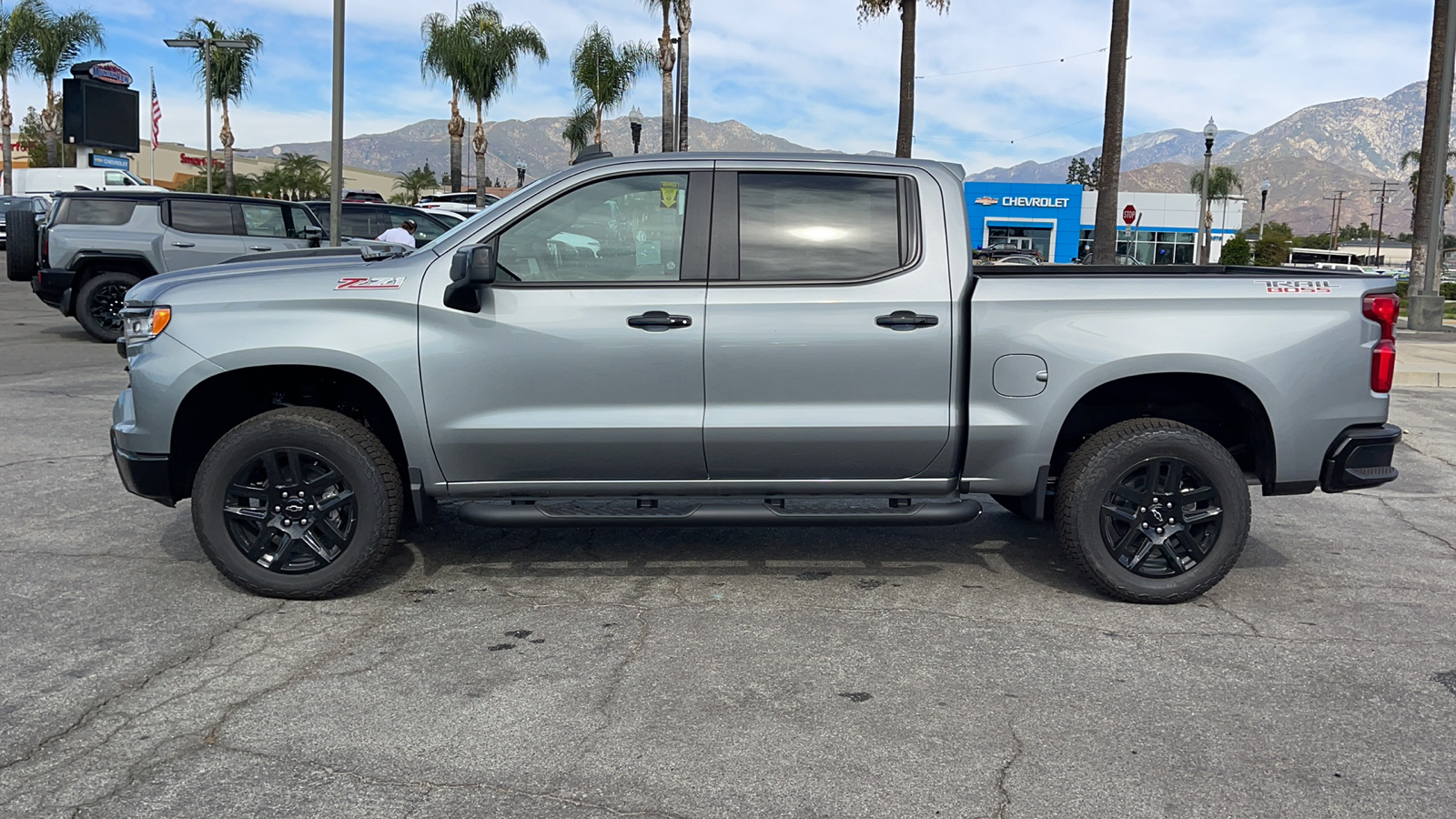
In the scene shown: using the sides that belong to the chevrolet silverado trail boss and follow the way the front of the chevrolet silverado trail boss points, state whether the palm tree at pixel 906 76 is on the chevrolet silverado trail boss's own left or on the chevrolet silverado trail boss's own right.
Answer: on the chevrolet silverado trail boss's own right

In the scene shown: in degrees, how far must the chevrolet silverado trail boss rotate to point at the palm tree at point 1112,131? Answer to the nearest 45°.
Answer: approximately 90° to its right

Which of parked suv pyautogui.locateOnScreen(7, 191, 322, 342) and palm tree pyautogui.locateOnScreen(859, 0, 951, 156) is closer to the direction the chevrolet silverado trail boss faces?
the parked suv

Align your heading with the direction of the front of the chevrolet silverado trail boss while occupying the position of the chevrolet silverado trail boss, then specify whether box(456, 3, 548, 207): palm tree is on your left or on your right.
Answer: on your right

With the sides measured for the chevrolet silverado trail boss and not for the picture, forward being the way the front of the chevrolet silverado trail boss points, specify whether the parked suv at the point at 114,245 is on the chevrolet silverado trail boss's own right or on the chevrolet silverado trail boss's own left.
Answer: on the chevrolet silverado trail boss's own right

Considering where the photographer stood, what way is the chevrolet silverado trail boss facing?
facing to the left of the viewer

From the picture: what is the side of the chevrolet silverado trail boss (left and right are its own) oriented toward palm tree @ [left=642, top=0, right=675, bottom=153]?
right

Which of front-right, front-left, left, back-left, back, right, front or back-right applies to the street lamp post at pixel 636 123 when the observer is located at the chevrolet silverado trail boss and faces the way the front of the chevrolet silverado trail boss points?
right

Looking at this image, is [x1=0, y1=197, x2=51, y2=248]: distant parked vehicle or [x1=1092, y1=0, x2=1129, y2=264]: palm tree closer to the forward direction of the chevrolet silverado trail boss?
the distant parked vehicle
